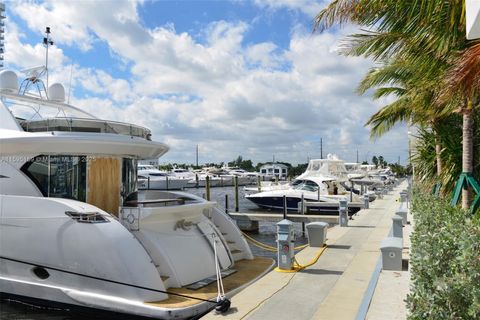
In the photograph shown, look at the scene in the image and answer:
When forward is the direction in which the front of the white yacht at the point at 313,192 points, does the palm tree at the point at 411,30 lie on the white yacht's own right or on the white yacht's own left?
on the white yacht's own left

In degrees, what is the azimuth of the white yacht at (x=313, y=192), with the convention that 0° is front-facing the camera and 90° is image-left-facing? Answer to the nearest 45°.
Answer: approximately 90°

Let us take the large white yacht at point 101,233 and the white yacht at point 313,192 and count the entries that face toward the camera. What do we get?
0

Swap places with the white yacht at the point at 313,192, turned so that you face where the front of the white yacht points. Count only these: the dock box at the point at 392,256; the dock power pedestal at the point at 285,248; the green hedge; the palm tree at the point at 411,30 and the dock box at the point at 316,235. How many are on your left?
5

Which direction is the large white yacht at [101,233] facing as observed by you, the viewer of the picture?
facing away from the viewer and to the left of the viewer

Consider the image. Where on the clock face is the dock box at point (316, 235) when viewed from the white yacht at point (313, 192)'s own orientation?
The dock box is roughly at 9 o'clock from the white yacht.

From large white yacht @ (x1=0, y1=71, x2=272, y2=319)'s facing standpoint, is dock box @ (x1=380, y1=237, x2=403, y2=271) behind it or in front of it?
behind

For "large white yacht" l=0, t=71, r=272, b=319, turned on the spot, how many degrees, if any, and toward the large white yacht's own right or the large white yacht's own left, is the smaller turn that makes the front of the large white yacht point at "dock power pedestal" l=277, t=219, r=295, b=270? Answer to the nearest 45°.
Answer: approximately 135° to the large white yacht's own right

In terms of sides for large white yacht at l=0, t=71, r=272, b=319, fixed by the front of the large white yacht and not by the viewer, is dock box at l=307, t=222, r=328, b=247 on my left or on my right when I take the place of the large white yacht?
on my right
